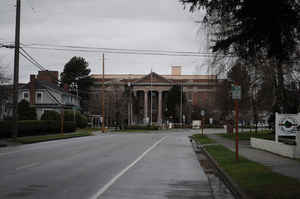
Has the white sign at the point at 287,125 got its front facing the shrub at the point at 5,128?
no

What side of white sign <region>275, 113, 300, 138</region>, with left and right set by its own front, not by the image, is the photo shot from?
front

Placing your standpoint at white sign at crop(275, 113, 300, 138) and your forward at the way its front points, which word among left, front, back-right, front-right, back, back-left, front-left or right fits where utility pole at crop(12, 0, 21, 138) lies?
right

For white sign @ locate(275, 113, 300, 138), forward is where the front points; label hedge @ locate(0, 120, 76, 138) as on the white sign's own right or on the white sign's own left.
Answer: on the white sign's own right

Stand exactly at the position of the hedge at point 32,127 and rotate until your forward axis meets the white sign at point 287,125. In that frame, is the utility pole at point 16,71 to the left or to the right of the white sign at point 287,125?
right
